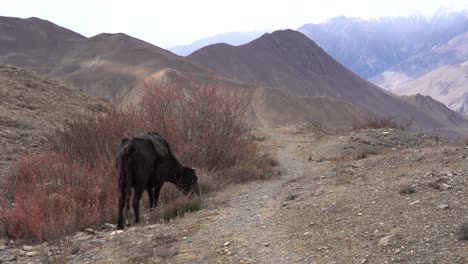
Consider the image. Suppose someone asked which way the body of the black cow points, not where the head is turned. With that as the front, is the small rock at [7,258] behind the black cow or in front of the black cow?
behind

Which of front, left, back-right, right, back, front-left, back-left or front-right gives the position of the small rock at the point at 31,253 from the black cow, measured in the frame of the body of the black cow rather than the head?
back

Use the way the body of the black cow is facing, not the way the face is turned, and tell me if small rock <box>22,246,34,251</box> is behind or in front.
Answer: behind

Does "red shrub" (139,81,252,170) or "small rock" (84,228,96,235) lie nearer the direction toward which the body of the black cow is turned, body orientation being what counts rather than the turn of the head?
the red shrub

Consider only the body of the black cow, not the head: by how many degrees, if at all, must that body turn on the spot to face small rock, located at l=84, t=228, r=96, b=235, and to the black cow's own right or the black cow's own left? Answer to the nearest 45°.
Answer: approximately 180°

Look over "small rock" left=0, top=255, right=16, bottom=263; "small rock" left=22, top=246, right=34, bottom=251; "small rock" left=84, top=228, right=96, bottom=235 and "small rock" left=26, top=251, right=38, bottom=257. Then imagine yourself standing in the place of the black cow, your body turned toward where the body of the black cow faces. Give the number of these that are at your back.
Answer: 4

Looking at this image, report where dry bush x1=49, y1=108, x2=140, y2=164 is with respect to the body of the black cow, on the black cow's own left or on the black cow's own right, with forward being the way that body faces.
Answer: on the black cow's own left

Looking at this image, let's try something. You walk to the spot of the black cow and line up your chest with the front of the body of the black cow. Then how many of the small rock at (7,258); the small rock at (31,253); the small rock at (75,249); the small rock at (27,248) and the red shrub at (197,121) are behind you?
4

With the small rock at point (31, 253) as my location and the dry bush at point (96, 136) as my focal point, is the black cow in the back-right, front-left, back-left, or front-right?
front-right

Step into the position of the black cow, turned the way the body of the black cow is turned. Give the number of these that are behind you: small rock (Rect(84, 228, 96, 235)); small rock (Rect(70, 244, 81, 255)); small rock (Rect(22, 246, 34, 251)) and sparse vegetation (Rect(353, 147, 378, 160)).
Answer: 3

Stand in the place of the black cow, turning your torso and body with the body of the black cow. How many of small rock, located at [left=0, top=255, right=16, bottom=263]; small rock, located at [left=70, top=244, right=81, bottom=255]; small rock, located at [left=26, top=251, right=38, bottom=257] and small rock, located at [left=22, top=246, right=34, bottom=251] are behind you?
4

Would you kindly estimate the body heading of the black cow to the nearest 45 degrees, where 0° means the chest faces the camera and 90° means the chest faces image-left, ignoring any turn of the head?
approximately 225°

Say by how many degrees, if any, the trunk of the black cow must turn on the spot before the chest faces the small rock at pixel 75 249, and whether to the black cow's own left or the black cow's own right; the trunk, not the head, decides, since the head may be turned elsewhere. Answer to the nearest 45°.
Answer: approximately 180°
